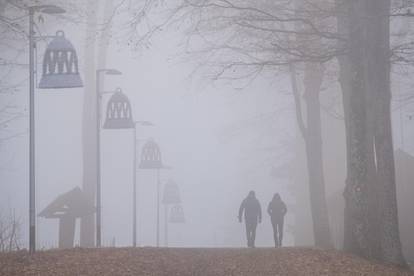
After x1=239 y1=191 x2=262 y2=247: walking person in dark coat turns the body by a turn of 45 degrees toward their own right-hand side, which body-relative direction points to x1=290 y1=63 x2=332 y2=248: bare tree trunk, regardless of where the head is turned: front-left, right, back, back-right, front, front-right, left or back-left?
front

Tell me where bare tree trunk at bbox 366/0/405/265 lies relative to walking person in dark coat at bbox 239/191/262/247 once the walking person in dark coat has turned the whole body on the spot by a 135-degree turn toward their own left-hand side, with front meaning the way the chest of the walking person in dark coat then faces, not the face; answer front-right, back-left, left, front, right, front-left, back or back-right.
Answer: left

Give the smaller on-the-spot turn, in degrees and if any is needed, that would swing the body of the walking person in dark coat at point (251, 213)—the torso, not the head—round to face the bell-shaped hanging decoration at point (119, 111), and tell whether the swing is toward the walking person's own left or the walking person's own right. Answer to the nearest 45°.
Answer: approximately 135° to the walking person's own left

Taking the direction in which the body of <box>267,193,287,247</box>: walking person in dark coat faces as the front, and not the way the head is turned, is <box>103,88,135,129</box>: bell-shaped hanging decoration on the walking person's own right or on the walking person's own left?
on the walking person's own left

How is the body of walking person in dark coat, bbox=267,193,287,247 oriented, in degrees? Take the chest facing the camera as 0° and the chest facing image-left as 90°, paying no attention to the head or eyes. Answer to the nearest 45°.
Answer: approximately 180°

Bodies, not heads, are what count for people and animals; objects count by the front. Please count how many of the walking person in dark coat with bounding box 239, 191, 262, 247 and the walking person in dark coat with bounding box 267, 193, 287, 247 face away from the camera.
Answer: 2

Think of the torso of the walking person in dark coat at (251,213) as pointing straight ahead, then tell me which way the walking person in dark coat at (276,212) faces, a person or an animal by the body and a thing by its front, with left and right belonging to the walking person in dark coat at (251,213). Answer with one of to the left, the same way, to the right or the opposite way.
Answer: the same way

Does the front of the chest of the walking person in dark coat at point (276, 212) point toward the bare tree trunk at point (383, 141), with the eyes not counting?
no

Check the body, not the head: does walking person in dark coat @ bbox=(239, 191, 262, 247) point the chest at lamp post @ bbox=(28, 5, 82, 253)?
no

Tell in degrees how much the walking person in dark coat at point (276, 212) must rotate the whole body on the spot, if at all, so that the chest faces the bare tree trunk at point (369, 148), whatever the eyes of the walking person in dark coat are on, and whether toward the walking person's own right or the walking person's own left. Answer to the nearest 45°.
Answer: approximately 135° to the walking person's own right

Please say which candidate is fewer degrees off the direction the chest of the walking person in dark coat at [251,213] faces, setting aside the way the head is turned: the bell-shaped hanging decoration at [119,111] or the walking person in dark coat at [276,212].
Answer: the walking person in dark coat

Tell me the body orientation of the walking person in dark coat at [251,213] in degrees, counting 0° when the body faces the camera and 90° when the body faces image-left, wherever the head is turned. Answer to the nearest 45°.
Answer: approximately 180°

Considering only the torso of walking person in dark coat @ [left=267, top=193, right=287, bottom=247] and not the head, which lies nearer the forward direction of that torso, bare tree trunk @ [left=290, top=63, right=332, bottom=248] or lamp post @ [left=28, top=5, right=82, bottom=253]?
the bare tree trunk

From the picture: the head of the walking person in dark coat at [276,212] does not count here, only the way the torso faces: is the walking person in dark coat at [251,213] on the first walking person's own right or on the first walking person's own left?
on the first walking person's own left

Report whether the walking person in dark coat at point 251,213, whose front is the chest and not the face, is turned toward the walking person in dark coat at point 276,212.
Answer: no

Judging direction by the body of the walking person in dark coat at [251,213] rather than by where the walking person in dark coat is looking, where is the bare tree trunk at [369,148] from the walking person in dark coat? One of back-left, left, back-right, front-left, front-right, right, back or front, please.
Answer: back-right
